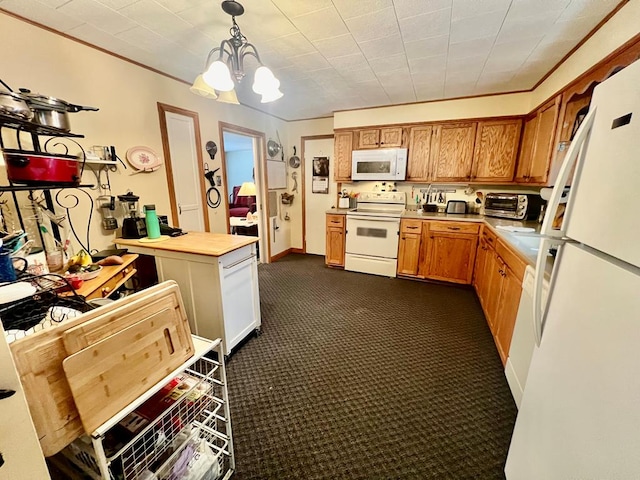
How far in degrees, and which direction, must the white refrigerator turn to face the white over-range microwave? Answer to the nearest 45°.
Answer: approximately 90° to its right

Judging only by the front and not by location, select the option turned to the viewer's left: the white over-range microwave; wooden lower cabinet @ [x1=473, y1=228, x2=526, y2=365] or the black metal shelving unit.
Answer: the wooden lower cabinet

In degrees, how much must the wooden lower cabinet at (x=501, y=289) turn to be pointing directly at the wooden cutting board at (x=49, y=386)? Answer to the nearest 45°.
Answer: approximately 90° to its left

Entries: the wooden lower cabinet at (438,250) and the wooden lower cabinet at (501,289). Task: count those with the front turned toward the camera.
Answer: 1

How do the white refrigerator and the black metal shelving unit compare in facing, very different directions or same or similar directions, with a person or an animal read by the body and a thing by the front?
very different directions

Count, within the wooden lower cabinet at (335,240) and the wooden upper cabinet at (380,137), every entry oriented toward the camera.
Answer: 2

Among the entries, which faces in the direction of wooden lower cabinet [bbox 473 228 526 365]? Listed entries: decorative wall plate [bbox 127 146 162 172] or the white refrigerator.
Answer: the decorative wall plate

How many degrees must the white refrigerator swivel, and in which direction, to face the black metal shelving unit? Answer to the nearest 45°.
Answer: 0° — it already faces it

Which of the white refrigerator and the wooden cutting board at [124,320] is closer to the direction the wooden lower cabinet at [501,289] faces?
the wooden cutting board

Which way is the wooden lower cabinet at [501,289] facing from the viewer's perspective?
to the viewer's left

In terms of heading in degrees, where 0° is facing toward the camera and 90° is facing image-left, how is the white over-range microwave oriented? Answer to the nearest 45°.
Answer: approximately 0°
